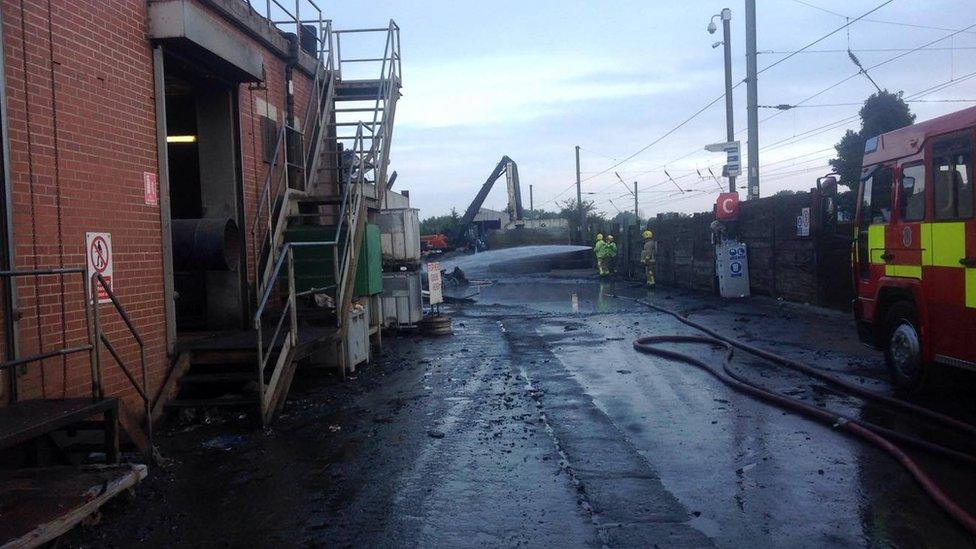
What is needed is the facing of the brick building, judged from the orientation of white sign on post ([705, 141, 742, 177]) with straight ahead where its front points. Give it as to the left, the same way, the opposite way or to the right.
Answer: to the left

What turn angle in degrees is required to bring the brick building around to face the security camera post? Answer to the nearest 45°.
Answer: approximately 90° to its left

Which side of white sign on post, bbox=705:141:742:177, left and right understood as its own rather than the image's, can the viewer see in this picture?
front

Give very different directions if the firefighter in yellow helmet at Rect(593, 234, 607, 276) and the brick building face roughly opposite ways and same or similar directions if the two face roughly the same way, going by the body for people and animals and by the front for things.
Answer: very different directions

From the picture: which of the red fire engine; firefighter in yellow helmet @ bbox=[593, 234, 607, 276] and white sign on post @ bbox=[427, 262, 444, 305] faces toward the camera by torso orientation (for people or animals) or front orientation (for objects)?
the white sign on post

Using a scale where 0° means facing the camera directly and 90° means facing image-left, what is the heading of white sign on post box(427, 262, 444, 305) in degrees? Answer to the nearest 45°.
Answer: approximately 0°

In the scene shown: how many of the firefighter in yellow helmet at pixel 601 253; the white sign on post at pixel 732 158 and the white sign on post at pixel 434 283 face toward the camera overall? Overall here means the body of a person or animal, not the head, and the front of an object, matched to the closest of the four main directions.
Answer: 2

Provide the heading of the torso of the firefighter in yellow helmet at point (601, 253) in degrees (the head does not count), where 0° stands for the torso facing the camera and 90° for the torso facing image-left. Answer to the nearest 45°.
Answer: approximately 135°

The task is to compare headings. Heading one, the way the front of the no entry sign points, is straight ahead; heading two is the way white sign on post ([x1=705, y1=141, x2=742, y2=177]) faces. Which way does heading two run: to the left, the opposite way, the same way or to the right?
to the right

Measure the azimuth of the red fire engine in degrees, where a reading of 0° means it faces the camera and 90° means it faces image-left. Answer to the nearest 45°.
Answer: approximately 135°

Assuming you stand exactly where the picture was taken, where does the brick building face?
facing the viewer and to the right of the viewer

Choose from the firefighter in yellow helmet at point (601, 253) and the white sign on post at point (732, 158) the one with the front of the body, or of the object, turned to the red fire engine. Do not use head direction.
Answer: the white sign on post

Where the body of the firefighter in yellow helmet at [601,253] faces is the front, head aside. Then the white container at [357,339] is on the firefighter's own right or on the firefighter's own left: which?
on the firefighter's own left
